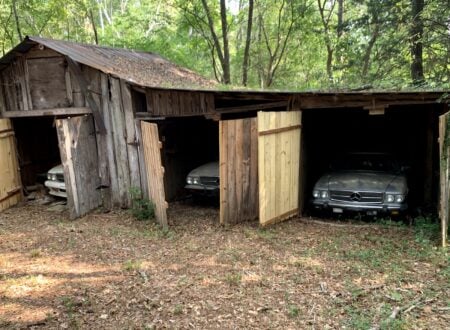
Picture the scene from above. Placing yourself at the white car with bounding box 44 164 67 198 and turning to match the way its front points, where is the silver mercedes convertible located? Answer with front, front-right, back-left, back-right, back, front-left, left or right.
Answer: front-left

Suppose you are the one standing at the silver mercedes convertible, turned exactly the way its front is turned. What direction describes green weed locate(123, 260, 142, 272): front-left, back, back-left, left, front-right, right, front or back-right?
front-right

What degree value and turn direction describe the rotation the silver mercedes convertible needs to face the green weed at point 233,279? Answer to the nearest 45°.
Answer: approximately 45° to its right

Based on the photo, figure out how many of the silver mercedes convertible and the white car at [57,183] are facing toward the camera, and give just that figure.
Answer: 2

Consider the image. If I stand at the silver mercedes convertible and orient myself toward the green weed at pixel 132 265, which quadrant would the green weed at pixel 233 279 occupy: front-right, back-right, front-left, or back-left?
front-left

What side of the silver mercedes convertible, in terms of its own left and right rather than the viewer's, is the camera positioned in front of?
front

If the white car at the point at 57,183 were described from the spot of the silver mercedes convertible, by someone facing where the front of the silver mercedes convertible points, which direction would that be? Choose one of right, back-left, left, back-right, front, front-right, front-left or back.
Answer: right

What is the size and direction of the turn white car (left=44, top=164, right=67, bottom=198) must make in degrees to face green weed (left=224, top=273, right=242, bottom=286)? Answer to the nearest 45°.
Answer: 0° — it already faces it

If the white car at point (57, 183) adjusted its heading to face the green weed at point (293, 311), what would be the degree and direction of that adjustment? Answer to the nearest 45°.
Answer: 0° — it already faces it

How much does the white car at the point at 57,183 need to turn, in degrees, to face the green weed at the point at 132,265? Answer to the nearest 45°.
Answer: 0° — it already faces it

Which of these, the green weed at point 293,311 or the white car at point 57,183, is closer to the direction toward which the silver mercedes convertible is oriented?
the green weed

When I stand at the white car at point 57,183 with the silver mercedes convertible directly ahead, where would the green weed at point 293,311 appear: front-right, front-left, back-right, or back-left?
front-right

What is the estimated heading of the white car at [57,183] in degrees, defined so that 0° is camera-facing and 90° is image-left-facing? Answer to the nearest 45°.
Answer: approximately 0°

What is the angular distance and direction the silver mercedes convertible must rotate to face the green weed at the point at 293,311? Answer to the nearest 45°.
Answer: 0° — it already faces it
